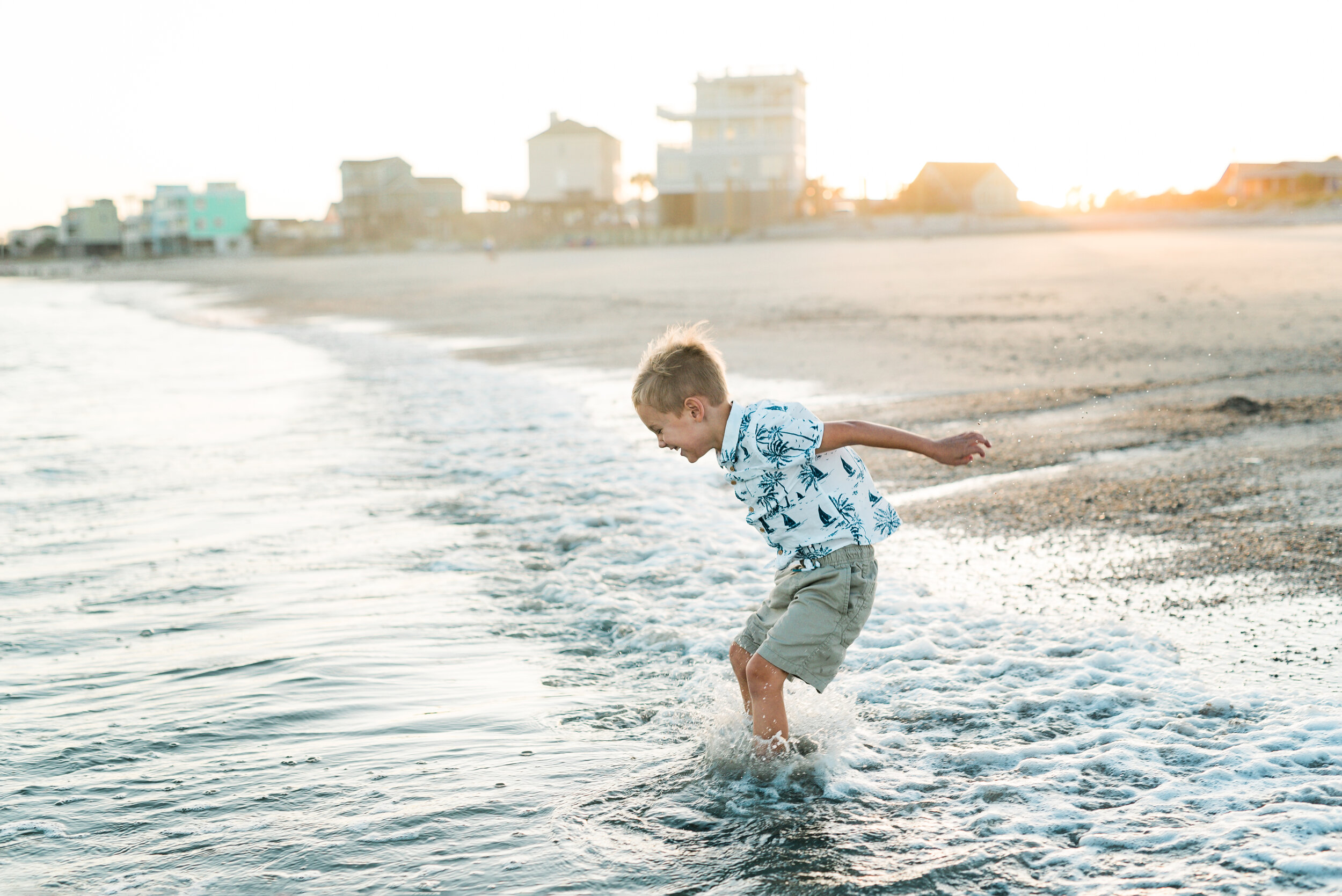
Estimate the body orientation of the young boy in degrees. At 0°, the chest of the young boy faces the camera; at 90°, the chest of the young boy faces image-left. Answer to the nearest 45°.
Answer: approximately 90°

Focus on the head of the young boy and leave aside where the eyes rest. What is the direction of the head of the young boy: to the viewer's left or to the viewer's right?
to the viewer's left
